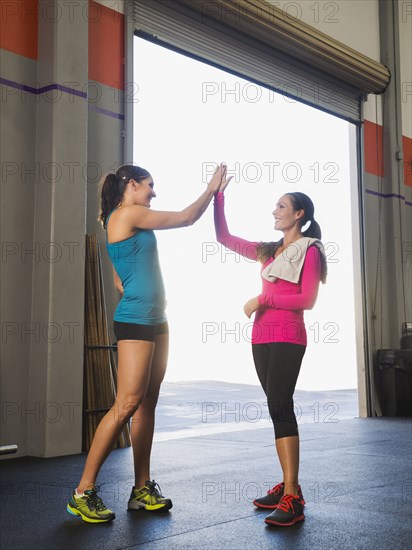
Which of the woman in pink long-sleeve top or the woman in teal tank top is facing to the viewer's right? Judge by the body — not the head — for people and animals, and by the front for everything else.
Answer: the woman in teal tank top

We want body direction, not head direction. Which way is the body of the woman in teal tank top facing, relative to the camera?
to the viewer's right

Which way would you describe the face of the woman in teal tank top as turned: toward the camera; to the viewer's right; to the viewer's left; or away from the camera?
to the viewer's right

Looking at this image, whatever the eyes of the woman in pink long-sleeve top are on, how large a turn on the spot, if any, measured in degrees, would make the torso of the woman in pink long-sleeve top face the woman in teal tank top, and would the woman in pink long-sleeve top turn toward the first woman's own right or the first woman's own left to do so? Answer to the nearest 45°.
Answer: approximately 45° to the first woman's own right

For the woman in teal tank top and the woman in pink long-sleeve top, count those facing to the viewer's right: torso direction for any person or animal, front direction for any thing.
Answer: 1

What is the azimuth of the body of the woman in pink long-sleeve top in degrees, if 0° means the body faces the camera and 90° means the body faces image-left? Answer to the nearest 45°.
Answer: approximately 45°

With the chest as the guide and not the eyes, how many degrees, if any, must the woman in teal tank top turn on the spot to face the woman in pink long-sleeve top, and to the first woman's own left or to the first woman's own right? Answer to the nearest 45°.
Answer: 0° — they already face them
